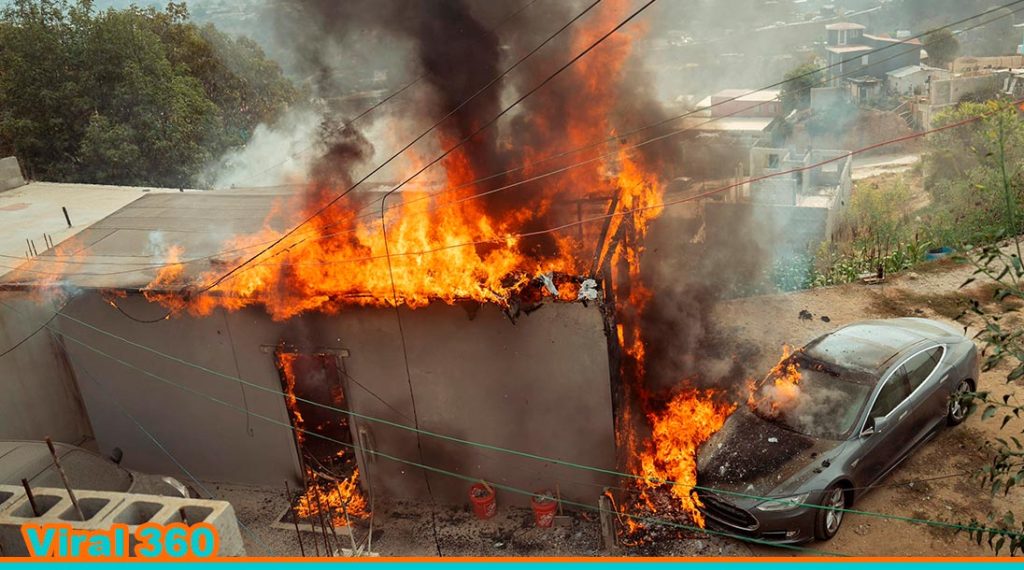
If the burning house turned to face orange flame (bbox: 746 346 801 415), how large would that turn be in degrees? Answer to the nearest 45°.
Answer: approximately 45° to its left

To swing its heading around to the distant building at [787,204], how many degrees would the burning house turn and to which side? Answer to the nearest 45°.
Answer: approximately 135° to its left

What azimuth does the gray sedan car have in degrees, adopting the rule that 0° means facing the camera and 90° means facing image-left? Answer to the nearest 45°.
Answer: approximately 45°

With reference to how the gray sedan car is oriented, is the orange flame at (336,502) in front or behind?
in front

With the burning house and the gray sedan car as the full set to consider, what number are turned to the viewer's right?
0

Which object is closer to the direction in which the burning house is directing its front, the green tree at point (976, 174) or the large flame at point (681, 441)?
the large flame

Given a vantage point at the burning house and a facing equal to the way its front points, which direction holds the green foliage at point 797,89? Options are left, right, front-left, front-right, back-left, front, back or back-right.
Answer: back-left

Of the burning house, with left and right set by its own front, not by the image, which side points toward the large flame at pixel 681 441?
left

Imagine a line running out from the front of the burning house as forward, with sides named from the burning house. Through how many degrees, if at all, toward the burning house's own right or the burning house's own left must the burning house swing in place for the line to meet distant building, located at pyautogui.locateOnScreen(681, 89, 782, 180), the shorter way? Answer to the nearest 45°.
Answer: approximately 135° to the burning house's own left

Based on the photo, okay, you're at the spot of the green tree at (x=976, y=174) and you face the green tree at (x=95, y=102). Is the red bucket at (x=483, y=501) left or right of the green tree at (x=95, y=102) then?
left

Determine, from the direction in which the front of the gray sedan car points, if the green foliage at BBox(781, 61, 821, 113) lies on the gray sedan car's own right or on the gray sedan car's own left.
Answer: on the gray sedan car's own right

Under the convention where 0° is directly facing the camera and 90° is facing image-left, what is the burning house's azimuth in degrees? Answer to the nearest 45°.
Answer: approximately 0°
